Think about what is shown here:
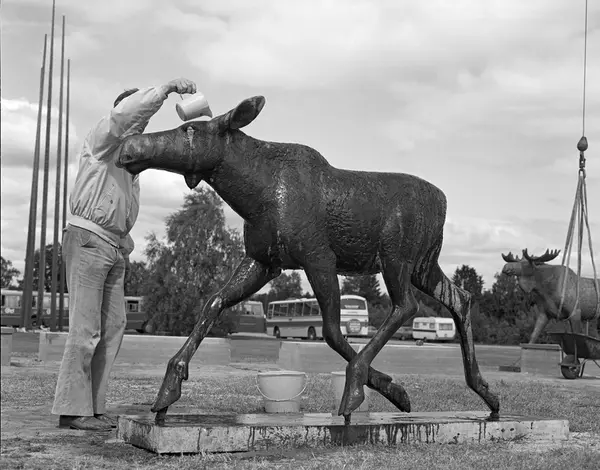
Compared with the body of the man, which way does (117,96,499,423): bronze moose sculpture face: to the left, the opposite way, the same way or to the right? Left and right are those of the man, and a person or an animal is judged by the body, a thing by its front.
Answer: the opposite way

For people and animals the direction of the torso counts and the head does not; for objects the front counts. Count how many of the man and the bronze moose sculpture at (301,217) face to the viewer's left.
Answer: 1

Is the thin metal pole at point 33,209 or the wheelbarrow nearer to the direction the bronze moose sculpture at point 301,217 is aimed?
the thin metal pole

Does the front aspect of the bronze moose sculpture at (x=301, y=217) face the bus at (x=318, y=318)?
no

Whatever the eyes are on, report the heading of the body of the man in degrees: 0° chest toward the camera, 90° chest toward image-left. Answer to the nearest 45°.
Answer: approximately 270°

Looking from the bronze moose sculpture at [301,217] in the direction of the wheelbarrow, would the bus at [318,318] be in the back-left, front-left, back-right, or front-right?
front-left

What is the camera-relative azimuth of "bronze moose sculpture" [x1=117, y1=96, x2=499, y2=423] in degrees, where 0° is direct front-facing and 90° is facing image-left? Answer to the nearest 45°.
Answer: approximately 90°

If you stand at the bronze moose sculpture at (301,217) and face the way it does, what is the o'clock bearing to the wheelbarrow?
The wheelbarrow is roughly at 4 o'clock from the bronze moose sculpture.

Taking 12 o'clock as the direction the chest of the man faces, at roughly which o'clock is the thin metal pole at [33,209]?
The thin metal pole is roughly at 9 o'clock from the man.

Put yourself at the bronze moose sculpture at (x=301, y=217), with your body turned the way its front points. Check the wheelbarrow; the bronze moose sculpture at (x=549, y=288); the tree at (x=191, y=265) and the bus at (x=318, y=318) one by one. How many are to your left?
0
